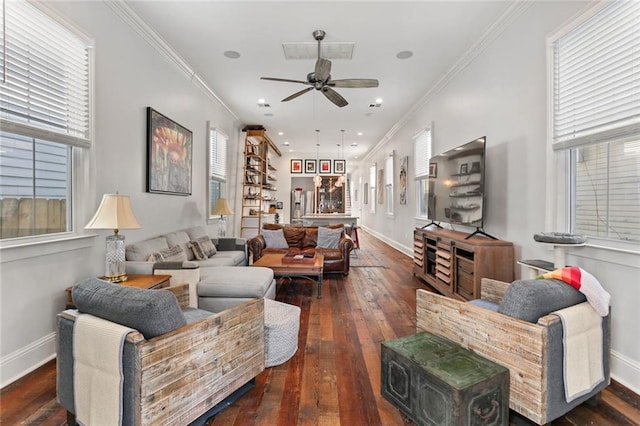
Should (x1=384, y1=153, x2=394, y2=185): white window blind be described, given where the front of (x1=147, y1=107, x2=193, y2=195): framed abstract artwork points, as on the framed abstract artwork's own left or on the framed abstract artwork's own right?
on the framed abstract artwork's own left

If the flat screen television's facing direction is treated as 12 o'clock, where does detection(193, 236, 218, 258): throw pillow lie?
The throw pillow is roughly at 1 o'clock from the flat screen television.

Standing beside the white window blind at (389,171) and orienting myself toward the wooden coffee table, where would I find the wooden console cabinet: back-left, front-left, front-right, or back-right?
front-left

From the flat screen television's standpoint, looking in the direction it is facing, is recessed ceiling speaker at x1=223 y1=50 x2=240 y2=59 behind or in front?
in front

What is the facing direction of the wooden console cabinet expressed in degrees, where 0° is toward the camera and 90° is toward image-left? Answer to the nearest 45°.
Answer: approximately 45°

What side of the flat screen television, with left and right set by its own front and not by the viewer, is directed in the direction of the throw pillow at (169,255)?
front

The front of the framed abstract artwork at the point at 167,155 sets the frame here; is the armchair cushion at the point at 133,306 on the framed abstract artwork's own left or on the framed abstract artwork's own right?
on the framed abstract artwork's own right

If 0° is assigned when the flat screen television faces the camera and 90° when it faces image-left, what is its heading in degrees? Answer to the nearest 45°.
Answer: approximately 45°

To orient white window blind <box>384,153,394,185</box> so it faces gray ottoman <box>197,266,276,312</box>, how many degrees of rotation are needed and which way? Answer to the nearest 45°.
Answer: approximately 90° to its left

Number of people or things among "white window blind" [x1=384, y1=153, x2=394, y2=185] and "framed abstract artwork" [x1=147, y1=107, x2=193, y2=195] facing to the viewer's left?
1

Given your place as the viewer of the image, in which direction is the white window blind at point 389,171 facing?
facing to the left of the viewer

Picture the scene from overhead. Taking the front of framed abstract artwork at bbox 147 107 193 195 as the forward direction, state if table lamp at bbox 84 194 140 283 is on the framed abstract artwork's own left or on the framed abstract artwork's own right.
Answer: on the framed abstract artwork's own right

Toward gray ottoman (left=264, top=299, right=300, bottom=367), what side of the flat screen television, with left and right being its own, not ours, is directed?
front

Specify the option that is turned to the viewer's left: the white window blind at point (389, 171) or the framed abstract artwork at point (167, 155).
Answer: the white window blind

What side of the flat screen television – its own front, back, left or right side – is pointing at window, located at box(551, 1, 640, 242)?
left

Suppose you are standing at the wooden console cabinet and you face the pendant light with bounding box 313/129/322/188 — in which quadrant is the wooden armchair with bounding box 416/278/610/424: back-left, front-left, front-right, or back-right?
back-left

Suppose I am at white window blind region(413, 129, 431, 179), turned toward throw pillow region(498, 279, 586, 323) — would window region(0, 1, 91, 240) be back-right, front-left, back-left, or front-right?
front-right

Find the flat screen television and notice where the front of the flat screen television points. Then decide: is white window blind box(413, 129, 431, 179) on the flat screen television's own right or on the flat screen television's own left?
on the flat screen television's own right
